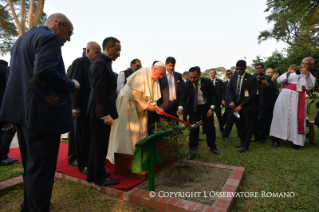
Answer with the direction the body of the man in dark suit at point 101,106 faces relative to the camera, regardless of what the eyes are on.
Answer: to the viewer's right

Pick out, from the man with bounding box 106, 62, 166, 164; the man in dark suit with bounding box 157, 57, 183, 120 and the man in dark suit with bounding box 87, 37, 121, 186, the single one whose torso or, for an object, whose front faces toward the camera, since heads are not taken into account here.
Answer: the man in dark suit with bounding box 157, 57, 183, 120

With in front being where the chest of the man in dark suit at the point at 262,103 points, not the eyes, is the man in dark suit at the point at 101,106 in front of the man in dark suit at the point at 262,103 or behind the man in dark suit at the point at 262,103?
in front

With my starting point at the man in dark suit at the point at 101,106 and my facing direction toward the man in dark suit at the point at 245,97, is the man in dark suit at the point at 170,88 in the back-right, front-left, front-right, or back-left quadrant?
front-left

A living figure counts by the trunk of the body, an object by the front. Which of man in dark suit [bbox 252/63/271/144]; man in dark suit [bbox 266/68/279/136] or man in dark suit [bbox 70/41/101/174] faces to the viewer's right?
man in dark suit [bbox 70/41/101/174]

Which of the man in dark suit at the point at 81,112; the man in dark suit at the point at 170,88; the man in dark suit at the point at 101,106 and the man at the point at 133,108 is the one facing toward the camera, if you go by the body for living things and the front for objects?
the man in dark suit at the point at 170,88

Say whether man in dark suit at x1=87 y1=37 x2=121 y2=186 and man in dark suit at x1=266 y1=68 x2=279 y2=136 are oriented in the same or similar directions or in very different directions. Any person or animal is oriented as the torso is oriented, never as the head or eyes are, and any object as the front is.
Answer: very different directions

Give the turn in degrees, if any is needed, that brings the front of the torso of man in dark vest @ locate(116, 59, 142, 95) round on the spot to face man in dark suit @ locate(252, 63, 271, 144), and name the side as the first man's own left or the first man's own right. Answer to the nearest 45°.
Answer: approximately 45° to the first man's own left

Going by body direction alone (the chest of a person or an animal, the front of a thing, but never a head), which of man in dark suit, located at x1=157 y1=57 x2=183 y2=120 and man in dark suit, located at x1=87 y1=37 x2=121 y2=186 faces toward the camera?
man in dark suit, located at x1=157 y1=57 x2=183 y2=120

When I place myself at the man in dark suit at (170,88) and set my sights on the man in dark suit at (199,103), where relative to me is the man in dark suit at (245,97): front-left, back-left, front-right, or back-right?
front-left

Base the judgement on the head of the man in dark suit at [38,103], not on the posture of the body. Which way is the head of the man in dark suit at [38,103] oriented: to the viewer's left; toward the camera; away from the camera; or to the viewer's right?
to the viewer's right

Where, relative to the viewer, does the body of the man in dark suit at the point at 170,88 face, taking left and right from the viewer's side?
facing the viewer

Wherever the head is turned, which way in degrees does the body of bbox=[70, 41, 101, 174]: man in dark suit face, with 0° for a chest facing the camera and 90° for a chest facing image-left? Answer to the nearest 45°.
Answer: approximately 270°

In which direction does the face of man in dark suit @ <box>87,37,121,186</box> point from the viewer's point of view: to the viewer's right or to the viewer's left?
to the viewer's right

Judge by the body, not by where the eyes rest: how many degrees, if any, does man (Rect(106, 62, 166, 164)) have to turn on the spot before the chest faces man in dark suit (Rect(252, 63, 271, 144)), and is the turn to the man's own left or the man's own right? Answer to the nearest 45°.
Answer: approximately 45° to the man's own left
